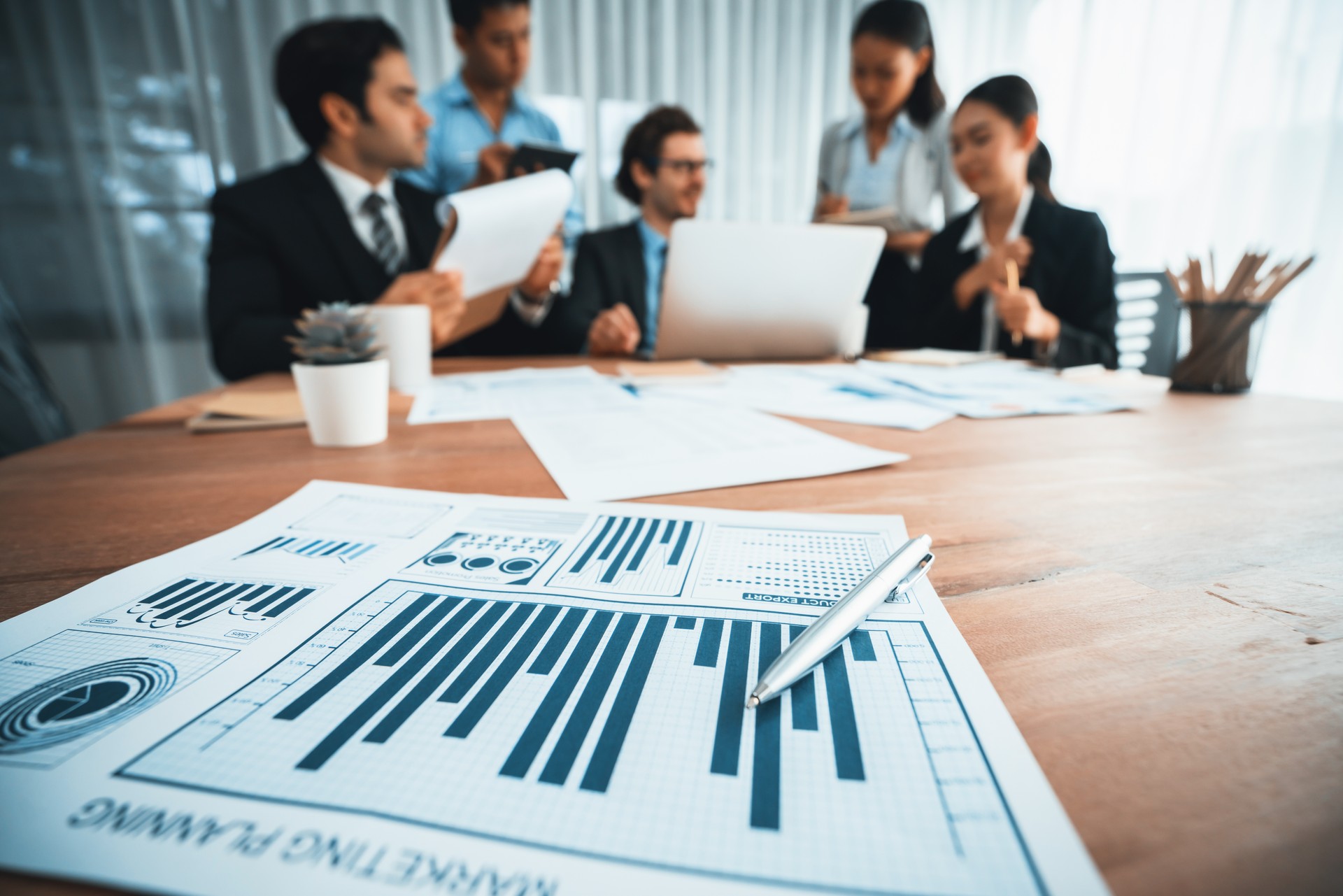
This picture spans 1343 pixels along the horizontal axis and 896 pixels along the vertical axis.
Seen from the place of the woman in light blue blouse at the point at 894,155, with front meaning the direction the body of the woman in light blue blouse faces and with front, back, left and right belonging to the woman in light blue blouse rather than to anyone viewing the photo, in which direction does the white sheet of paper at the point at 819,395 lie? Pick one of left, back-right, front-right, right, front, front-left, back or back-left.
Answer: front-left

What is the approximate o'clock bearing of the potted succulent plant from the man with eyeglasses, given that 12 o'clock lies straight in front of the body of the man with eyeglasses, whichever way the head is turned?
The potted succulent plant is roughly at 2 o'clock from the man with eyeglasses.

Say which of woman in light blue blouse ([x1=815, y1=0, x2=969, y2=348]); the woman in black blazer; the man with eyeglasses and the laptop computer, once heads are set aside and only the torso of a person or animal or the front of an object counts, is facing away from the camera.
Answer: the laptop computer

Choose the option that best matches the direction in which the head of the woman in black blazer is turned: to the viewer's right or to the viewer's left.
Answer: to the viewer's left

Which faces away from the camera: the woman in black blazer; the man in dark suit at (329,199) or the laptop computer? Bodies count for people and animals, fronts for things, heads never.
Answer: the laptop computer

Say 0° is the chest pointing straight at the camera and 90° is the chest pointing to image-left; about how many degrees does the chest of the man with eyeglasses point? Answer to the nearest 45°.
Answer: approximately 315°

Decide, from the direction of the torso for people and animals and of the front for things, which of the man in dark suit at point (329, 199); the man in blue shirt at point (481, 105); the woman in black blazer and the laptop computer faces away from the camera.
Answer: the laptop computer

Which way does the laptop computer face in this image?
away from the camera

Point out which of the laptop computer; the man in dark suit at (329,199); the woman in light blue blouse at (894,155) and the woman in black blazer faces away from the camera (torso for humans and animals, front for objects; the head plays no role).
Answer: the laptop computer

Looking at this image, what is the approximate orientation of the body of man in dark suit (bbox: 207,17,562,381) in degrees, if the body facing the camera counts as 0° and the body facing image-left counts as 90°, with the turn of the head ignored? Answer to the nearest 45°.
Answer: approximately 315°

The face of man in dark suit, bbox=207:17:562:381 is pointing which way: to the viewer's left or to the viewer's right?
to the viewer's right
